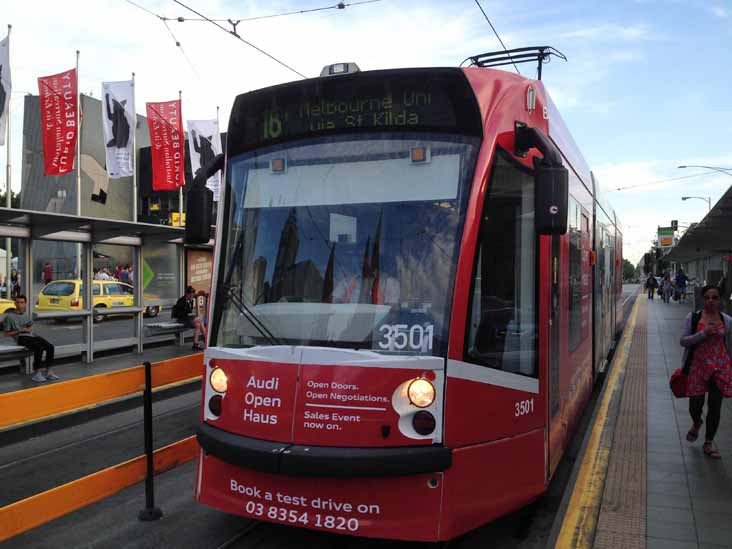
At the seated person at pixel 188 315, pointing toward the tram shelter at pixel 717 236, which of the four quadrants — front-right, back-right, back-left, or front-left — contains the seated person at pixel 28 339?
back-right

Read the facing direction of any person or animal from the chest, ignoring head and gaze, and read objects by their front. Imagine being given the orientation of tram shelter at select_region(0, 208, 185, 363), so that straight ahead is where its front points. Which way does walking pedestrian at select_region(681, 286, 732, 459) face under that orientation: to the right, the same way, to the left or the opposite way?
to the right

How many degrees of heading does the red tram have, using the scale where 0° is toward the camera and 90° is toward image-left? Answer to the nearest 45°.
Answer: approximately 45°

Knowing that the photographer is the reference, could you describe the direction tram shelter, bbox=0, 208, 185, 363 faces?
facing the viewer and to the right of the viewer

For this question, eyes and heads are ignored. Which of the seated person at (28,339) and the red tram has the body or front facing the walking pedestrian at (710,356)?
the seated person

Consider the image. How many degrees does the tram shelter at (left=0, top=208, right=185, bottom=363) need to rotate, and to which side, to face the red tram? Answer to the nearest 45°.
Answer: approximately 45° to its right

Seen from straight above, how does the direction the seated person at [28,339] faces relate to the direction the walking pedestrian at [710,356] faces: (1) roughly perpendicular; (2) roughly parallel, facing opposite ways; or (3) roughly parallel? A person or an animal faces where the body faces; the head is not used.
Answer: roughly perpendicular

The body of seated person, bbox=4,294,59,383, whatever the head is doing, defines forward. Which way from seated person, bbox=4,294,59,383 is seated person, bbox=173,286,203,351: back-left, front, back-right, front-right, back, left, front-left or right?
left

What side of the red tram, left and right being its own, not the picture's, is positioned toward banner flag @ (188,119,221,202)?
right

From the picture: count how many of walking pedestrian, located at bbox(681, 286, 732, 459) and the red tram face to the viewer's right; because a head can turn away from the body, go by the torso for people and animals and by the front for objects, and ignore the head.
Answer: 0

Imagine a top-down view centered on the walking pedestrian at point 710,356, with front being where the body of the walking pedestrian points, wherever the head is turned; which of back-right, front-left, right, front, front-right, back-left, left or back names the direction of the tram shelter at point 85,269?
right

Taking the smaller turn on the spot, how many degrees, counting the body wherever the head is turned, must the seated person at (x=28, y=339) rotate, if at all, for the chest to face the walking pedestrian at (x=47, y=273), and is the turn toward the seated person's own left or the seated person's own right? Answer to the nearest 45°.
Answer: approximately 135° to the seated person's own left

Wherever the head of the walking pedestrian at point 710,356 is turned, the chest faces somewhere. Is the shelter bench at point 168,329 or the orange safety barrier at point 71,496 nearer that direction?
the orange safety barrier

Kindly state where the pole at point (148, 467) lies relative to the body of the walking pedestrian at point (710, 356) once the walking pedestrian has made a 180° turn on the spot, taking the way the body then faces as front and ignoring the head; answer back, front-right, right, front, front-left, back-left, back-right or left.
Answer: back-left
